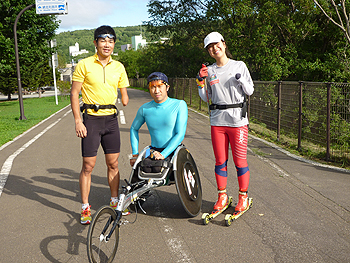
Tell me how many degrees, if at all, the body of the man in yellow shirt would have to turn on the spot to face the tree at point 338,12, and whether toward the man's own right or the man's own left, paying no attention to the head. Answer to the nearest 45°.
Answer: approximately 135° to the man's own left

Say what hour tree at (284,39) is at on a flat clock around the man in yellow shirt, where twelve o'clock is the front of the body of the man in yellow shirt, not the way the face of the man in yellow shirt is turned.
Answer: The tree is roughly at 7 o'clock from the man in yellow shirt.

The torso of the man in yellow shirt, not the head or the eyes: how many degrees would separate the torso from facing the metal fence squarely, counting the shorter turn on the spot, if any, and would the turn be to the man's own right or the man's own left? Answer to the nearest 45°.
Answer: approximately 135° to the man's own left

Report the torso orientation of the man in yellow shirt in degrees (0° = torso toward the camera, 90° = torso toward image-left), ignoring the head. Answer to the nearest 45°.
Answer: approximately 0°

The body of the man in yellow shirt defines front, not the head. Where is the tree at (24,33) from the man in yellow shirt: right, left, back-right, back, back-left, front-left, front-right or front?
back

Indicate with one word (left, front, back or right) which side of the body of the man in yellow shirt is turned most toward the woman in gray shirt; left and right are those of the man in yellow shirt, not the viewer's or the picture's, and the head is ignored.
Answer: left
